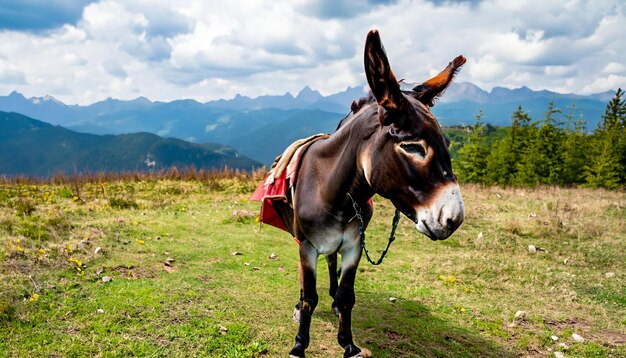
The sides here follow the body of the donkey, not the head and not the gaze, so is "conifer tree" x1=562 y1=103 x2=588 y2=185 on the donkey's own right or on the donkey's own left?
on the donkey's own left

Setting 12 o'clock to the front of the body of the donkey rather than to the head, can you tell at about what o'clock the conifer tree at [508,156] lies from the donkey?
The conifer tree is roughly at 8 o'clock from the donkey.

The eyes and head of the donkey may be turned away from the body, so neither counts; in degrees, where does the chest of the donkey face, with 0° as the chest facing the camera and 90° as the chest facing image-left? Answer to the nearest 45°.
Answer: approximately 315°

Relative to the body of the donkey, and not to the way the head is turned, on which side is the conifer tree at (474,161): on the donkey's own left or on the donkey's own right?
on the donkey's own left

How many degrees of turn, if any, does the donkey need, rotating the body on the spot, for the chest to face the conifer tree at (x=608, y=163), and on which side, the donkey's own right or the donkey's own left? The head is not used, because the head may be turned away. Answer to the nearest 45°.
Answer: approximately 90° to the donkey's own left
